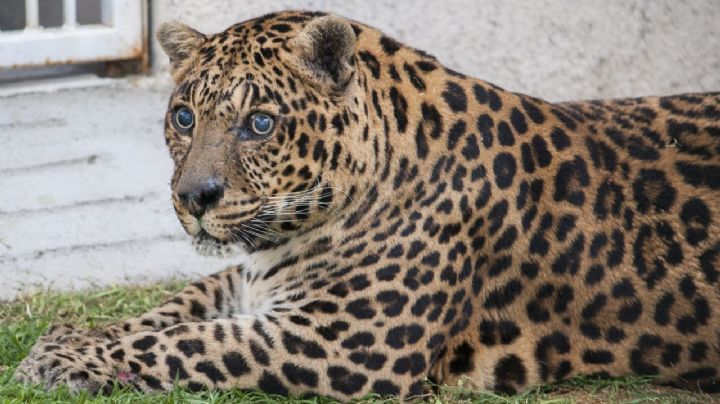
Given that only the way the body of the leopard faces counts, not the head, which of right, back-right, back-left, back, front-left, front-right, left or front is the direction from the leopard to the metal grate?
front-right

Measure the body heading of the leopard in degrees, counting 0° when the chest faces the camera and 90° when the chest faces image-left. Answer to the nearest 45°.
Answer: approximately 90°
